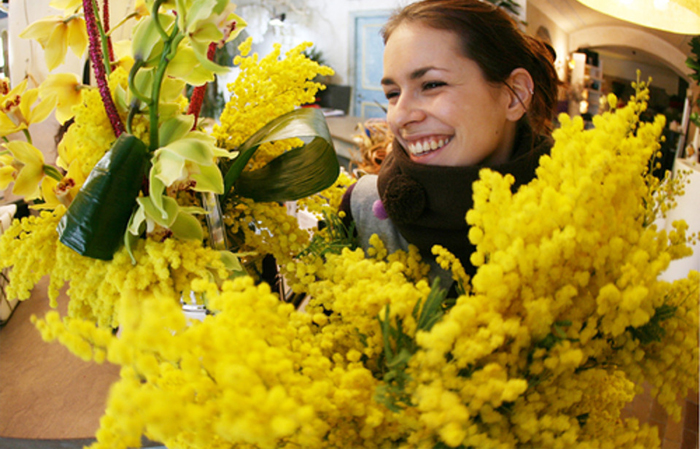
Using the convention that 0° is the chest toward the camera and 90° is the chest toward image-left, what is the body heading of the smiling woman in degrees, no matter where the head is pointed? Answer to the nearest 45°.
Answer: approximately 45°
